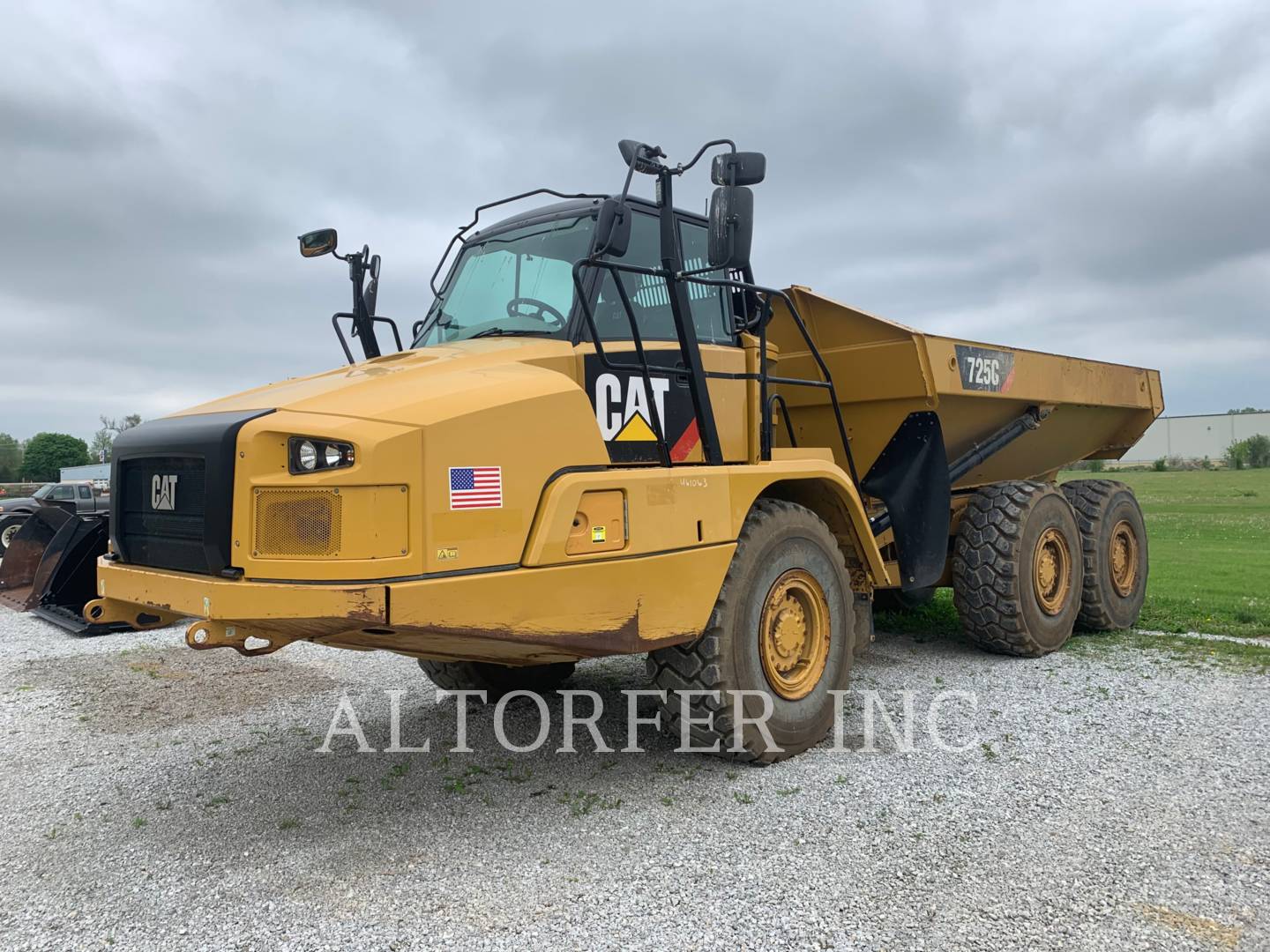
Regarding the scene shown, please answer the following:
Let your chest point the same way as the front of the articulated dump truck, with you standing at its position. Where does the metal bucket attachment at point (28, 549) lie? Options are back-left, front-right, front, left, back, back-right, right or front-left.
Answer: right

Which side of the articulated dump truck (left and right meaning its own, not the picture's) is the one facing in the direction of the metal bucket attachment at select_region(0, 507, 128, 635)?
right

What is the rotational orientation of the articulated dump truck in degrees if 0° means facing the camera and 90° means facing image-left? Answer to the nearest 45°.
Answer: approximately 45°
